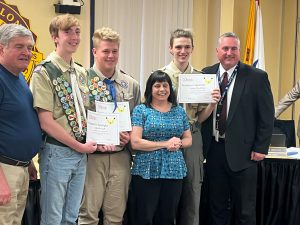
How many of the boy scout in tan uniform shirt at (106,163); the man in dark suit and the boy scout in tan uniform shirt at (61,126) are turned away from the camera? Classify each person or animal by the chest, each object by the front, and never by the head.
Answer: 0

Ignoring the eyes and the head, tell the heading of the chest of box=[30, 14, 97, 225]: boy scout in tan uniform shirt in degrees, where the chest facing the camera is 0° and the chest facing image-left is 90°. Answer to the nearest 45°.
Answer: approximately 315°

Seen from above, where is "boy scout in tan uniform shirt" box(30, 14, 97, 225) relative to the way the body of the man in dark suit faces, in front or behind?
in front

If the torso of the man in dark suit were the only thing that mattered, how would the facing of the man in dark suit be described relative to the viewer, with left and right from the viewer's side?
facing the viewer and to the left of the viewer

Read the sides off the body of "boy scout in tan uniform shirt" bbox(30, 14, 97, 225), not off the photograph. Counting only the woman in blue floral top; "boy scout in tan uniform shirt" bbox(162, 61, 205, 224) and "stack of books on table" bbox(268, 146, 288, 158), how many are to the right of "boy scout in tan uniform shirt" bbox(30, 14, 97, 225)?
0

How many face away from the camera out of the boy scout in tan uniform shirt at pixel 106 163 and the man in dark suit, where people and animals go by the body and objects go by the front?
0

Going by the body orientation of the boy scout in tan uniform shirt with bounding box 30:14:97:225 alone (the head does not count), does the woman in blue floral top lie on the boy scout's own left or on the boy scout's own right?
on the boy scout's own left

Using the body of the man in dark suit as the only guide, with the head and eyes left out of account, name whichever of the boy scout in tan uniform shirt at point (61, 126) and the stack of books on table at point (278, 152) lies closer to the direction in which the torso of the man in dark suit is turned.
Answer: the boy scout in tan uniform shirt

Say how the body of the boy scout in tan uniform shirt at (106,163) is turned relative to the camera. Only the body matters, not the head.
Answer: toward the camera

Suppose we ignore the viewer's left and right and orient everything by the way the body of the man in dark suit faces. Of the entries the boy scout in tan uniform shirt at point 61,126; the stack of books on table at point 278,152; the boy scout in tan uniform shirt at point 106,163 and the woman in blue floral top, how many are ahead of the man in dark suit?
3

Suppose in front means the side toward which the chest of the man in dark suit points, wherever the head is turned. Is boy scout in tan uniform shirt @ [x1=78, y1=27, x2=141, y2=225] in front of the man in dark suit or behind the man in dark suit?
in front

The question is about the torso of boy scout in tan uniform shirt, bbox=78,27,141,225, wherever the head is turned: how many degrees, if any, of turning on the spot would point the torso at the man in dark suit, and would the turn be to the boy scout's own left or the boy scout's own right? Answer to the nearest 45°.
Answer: approximately 90° to the boy scout's own left

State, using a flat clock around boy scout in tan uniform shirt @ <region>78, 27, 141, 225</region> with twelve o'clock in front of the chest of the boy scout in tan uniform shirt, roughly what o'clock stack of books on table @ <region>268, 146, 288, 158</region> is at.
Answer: The stack of books on table is roughly at 8 o'clock from the boy scout in tan uniform shirt.

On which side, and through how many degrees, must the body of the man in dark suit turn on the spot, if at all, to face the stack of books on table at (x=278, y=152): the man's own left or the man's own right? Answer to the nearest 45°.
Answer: approximately 180°
